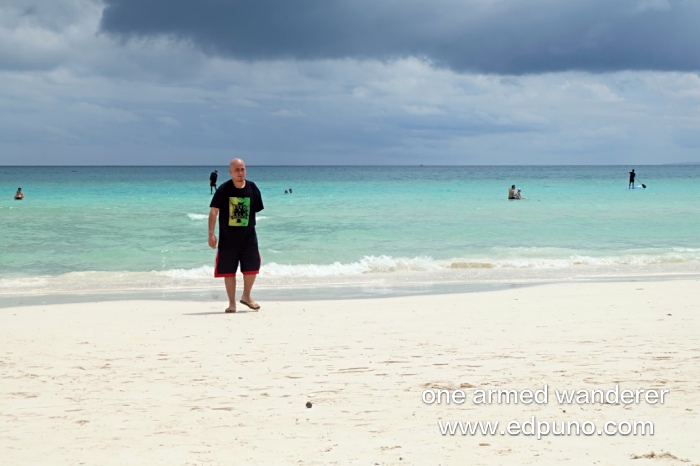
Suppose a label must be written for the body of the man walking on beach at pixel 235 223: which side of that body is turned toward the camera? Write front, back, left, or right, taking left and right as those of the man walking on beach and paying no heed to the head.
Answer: front
